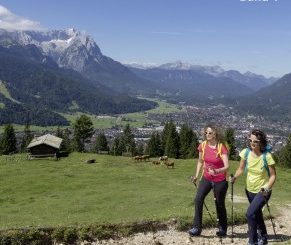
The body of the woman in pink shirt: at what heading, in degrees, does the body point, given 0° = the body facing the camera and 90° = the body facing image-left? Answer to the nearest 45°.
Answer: approximately 45°
